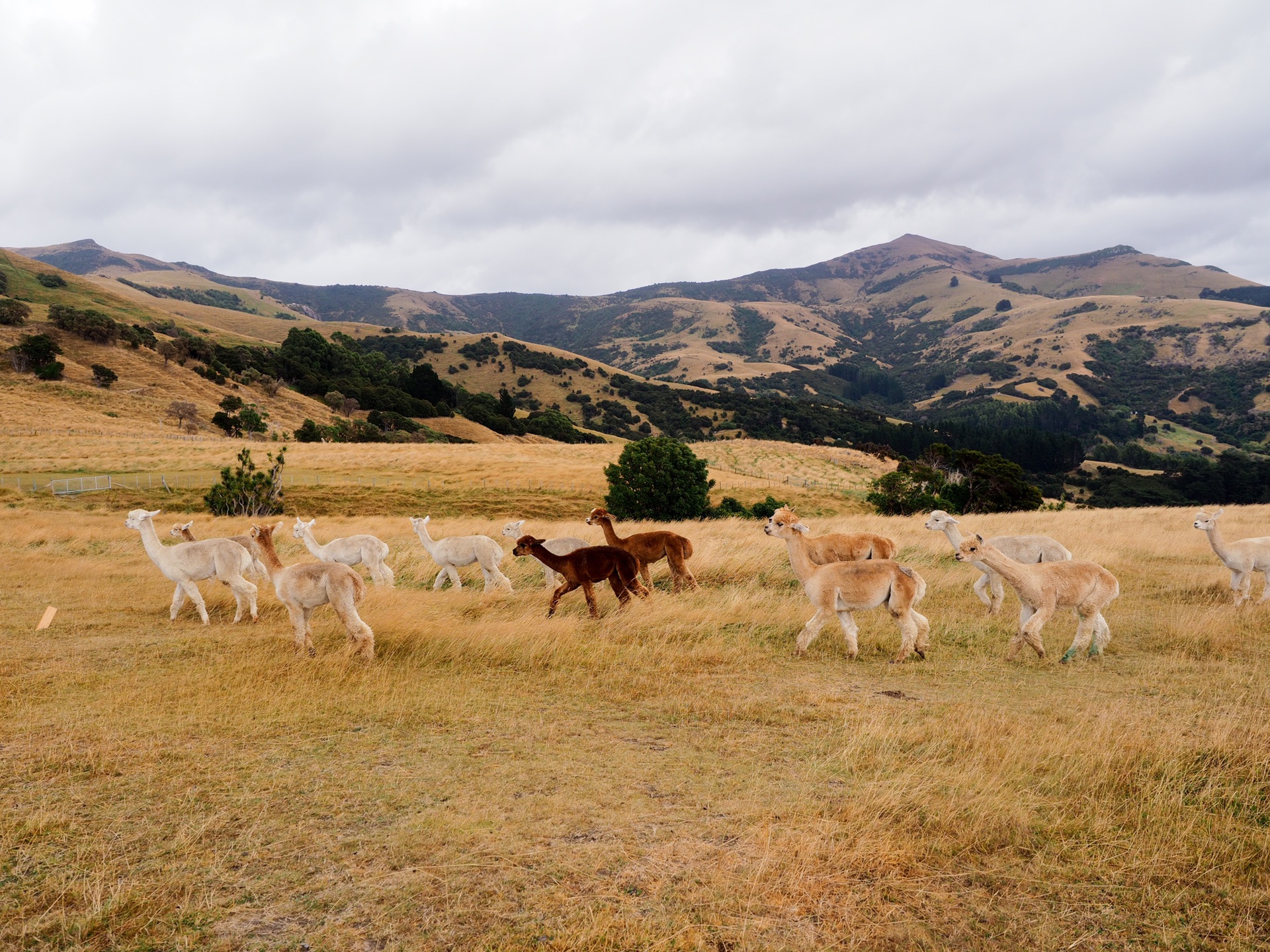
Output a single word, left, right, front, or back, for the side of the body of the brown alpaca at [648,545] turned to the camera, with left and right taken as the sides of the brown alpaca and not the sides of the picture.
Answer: left

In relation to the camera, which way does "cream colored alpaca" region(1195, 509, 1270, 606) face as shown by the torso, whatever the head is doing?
to the viewer's left

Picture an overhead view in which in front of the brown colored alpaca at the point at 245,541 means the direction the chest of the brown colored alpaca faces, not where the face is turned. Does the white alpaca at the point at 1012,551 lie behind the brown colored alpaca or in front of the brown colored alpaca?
behind

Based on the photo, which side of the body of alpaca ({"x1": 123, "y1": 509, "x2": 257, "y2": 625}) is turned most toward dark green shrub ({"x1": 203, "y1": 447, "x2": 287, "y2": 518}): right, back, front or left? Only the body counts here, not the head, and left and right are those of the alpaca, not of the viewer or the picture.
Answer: right

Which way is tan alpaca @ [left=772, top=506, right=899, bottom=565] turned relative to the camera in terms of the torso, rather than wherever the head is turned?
to the viewer's left

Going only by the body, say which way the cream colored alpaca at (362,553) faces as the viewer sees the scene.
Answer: to the viewer's left

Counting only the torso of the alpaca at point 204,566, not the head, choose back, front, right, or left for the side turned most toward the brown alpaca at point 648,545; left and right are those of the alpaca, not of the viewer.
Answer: back

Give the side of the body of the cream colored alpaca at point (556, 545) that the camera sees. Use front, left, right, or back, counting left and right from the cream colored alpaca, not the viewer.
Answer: left

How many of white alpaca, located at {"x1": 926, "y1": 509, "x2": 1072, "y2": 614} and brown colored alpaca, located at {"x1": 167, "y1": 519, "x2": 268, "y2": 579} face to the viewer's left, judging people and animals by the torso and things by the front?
2

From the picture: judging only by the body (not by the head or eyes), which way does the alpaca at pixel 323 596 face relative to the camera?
to the viewer's left

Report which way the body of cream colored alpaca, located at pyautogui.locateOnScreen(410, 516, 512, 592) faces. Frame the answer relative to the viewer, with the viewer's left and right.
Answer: facing to the left of the viewer

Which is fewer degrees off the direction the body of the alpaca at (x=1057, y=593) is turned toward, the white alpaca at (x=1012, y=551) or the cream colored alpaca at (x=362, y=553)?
the cream colored alpaca
